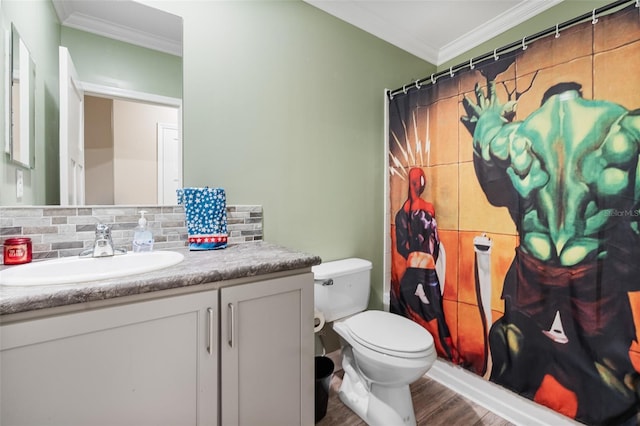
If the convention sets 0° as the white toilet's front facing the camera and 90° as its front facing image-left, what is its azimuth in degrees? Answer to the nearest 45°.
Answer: approximately 315°

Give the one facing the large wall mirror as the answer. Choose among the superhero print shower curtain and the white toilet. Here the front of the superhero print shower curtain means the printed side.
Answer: the superhero print shower curtain

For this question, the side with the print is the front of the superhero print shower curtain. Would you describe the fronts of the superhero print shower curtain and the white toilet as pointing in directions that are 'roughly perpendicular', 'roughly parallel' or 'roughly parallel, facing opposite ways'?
roughly perpendicular

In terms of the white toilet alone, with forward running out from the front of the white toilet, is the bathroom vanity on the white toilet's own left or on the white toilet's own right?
on the white toilet's own right

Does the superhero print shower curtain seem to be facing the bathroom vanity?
yes

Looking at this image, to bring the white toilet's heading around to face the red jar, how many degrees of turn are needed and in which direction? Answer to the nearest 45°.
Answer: approximately 90° to its right
